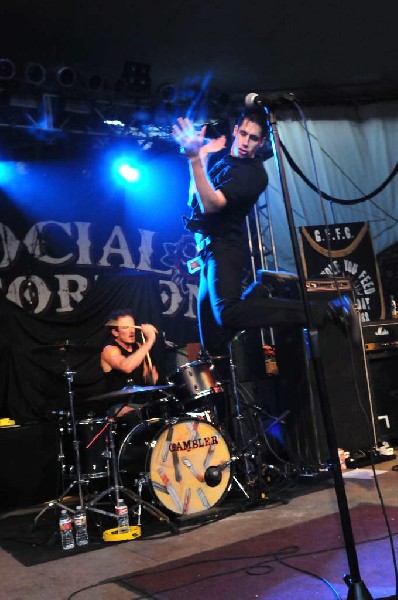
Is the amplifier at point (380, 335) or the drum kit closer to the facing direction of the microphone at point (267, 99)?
the drum kit

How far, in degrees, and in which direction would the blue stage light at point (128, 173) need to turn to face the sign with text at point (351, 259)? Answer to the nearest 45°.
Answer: approximately 90° to its left

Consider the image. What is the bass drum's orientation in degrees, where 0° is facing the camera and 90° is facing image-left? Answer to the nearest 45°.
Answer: approximately 315°

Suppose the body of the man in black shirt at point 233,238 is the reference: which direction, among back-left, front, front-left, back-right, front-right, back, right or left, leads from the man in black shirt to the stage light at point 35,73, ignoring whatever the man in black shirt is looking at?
front-right

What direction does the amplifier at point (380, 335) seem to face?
toward the camera

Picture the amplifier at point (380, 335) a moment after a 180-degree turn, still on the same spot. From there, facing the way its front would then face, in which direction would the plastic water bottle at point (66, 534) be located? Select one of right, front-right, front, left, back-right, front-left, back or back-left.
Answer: back-left

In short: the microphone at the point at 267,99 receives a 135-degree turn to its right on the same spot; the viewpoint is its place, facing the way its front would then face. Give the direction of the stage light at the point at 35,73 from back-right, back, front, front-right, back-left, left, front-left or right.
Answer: left

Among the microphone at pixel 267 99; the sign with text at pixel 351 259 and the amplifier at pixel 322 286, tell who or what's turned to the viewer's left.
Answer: the microphone

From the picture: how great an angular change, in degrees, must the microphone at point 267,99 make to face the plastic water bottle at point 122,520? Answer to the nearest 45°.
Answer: approximately 45° to its right

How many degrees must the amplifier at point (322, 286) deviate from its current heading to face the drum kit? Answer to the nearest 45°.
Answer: approximately 45° to its right

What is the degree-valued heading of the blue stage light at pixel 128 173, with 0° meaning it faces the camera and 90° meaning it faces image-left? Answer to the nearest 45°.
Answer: approximately 0°

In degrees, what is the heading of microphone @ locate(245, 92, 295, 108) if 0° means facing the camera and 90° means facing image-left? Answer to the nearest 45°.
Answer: approximately 90°

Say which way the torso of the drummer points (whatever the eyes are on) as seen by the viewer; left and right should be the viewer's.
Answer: facing the viewer and to the right of the viewer

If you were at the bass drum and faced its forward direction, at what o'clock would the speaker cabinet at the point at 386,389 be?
The speaker cabinet is roughly at 9 o'clock from the bass drum.
